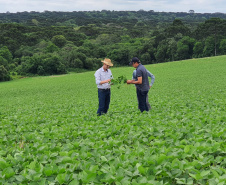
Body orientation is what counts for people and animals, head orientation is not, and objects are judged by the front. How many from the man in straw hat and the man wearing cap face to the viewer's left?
1

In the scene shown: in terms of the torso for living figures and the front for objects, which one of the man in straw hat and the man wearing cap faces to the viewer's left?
the man wearing cap

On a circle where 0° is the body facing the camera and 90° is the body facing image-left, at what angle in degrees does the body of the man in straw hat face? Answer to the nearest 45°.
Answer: approximately 315°

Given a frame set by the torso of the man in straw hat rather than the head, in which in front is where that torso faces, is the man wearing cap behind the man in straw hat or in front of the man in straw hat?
in front

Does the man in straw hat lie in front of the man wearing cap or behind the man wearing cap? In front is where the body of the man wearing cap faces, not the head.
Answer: in front

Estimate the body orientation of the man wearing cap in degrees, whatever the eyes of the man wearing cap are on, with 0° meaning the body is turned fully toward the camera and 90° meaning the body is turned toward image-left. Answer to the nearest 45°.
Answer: approximately 90°
